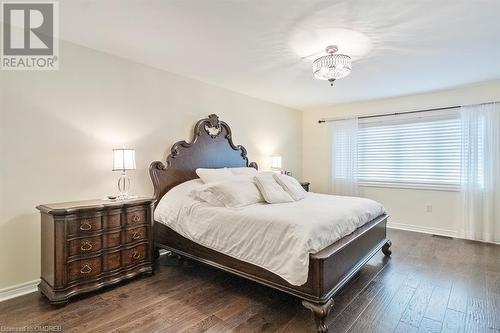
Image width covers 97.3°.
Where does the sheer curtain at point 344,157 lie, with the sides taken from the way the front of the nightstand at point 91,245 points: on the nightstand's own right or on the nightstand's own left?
on the nightstand's own left

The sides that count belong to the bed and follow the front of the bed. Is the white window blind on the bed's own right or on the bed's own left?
on the bed's own left

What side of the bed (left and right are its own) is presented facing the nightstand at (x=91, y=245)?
right

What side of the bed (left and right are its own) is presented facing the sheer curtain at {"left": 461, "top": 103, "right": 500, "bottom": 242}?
left

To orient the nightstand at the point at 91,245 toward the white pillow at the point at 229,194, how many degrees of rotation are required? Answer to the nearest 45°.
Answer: approximately 45° to its left

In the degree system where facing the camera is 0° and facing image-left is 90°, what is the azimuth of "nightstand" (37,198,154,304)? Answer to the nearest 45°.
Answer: approximately 315°

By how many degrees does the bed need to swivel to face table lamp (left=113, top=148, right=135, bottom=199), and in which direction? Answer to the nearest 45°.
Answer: approximately 135° to its right
